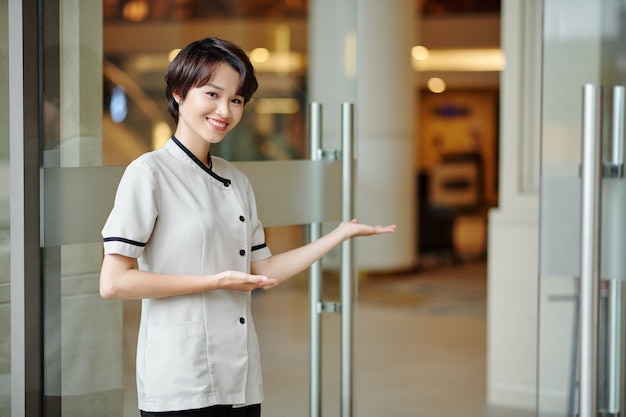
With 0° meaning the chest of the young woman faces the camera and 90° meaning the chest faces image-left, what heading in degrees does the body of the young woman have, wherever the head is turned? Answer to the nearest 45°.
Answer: approximately 315°

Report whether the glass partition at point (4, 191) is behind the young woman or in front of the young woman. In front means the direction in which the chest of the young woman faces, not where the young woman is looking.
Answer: behind

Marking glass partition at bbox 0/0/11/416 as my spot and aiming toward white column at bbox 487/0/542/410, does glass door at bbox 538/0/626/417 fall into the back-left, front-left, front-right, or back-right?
front-right

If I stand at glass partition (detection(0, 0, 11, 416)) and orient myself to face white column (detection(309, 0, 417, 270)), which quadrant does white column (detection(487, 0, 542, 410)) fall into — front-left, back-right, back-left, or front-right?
front-right

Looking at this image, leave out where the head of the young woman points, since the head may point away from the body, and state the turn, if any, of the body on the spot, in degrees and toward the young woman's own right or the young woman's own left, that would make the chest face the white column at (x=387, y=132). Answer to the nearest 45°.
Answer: approximately 135° to the young woman's own left

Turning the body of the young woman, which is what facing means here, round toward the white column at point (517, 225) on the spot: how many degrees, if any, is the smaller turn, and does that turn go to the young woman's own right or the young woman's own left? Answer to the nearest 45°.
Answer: approximately 90° to the young woman's own left

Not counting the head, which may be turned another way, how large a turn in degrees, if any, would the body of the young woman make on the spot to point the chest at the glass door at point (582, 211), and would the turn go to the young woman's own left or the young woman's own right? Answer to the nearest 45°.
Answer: approximately 90° to the young woman's own left

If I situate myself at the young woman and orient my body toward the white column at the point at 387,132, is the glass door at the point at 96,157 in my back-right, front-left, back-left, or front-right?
front-left
